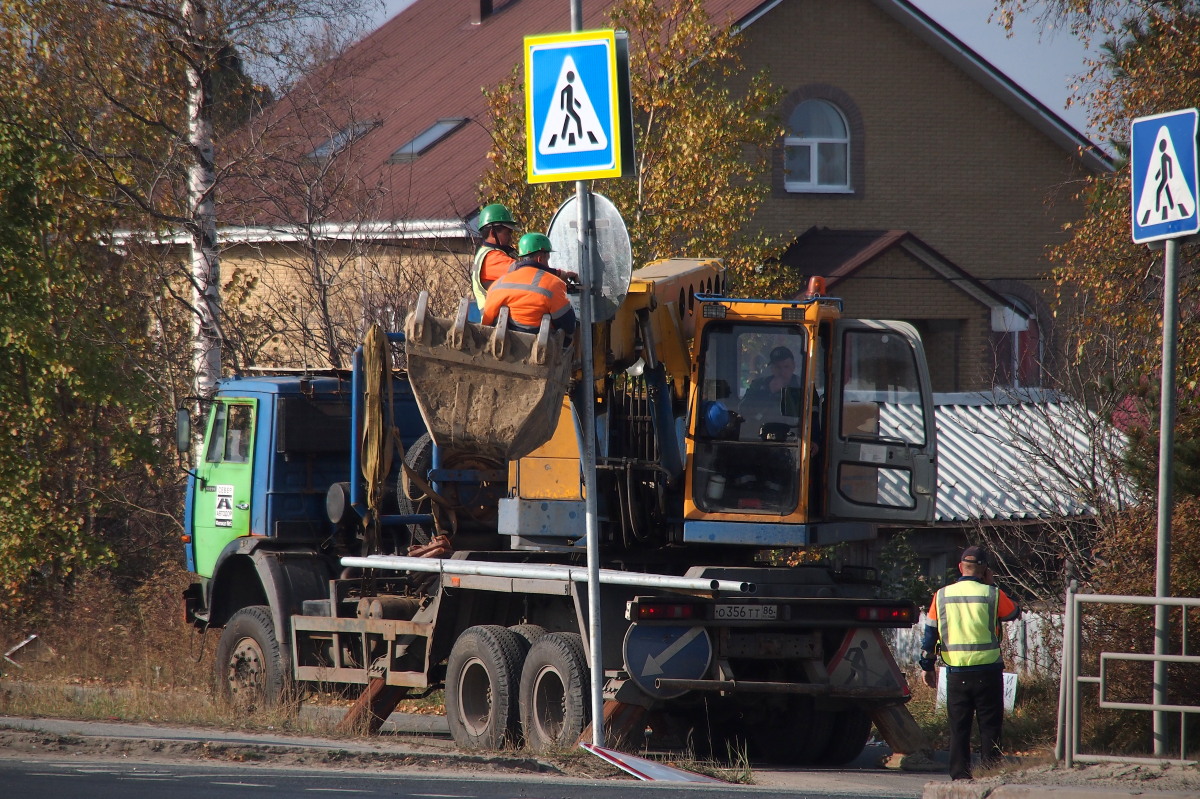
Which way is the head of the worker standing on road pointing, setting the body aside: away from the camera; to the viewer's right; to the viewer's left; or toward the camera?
away from the camera

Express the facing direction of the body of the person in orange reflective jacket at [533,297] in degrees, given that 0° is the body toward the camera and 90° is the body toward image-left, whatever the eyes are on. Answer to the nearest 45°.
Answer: approximately 225°

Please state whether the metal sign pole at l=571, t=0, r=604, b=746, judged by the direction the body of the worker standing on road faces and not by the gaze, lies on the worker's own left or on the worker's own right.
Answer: on the worker's own left

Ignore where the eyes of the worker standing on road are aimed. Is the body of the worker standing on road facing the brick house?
yes

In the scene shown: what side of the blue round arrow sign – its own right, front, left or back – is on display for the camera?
front

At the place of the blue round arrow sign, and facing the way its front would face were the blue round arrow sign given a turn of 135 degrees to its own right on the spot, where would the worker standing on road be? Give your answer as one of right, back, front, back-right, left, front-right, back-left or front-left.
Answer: back-right

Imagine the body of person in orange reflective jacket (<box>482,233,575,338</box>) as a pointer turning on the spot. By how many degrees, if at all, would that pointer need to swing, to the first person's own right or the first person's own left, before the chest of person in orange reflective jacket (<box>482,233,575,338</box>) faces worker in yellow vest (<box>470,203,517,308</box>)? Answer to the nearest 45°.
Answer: approximately 45° to the first person's own left

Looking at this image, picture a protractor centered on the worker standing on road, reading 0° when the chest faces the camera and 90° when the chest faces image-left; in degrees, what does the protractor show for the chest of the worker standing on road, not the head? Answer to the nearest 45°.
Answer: approximately 180°

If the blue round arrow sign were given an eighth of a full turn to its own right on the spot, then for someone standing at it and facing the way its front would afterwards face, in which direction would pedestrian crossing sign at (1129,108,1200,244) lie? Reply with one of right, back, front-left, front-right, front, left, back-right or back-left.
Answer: left
